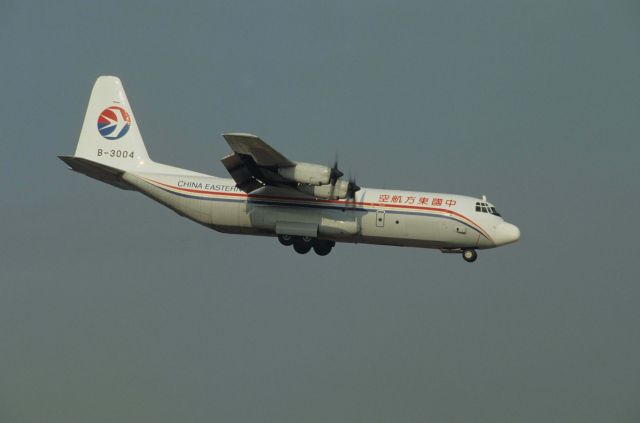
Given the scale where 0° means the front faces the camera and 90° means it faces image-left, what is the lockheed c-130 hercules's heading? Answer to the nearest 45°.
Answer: approximately 270°
